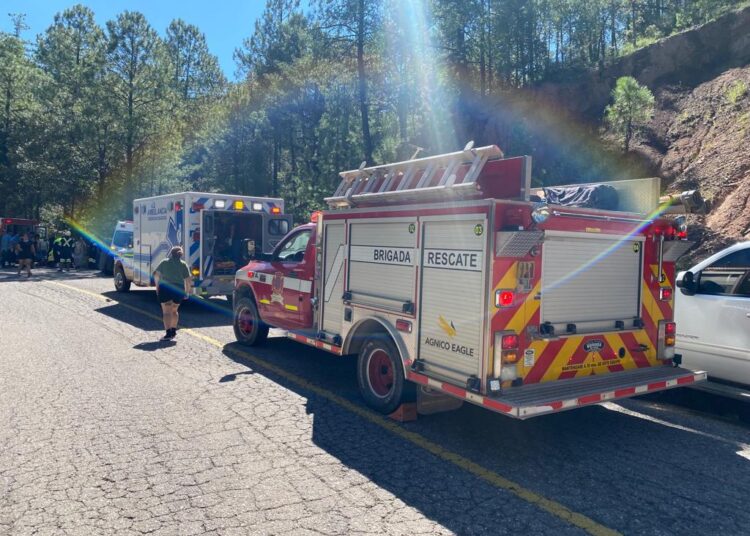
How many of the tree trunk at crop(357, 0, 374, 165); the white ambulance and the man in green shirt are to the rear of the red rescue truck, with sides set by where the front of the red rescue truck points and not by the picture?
0

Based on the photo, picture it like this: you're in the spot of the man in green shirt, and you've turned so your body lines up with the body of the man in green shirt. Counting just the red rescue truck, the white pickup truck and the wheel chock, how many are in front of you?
0

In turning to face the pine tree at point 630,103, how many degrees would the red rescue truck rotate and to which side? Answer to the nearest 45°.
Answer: approximately 45° to its right

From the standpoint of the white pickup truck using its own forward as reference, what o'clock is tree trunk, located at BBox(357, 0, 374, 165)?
The tree trunk is roughly at 12 o'clock from the white pickup truck.

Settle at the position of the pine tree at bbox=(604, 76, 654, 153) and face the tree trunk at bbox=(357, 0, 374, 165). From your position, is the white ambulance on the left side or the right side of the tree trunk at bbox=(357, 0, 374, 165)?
left

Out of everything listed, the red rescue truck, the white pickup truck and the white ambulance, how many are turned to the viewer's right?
0

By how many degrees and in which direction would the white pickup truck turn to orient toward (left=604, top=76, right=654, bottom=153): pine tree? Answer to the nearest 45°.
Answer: approximately 45° to its right

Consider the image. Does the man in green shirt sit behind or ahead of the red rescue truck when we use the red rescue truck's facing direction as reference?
ahead

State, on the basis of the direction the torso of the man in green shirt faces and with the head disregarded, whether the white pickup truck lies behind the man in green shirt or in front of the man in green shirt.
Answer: behind

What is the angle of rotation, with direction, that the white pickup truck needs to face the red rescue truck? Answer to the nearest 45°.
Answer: approximately 90° to its left

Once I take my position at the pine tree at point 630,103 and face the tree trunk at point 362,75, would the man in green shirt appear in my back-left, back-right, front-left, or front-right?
front-left

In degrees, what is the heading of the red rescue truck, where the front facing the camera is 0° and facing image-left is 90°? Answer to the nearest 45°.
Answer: approximately 135°

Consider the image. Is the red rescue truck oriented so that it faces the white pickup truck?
no

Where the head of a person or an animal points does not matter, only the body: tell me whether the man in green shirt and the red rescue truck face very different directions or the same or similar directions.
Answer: same or similar directions

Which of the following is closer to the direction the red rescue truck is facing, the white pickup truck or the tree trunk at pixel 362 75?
the tree trunk

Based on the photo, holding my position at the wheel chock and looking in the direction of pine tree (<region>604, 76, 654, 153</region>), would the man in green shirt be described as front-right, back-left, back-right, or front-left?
front-left

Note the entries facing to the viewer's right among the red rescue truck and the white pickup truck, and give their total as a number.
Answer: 0

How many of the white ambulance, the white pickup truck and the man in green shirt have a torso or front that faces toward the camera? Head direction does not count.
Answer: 0

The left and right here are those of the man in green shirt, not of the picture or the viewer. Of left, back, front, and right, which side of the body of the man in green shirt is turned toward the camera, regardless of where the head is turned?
back

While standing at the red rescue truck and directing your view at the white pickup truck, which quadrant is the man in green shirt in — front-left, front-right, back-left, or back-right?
back-left

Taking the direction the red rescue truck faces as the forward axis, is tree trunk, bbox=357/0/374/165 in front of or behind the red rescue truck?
in front
